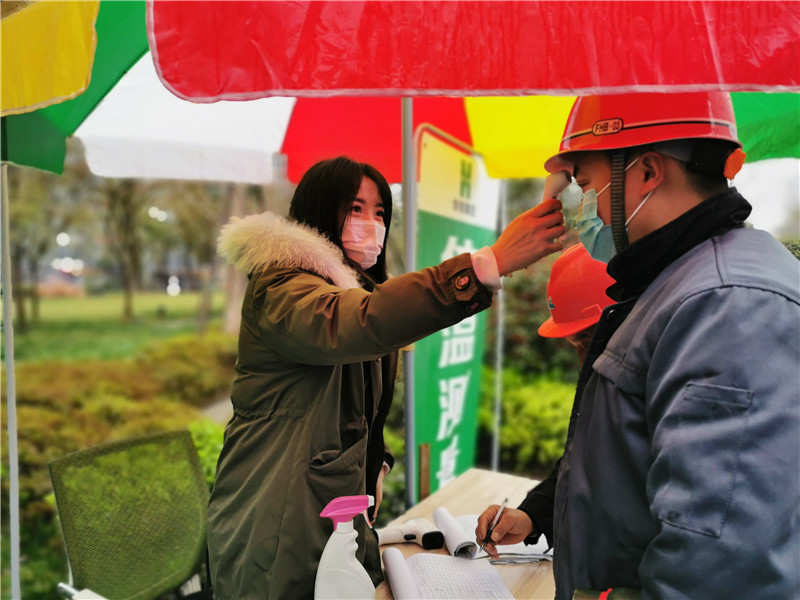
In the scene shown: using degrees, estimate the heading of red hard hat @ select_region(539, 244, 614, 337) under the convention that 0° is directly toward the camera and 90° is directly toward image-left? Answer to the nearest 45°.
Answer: approximately 90°

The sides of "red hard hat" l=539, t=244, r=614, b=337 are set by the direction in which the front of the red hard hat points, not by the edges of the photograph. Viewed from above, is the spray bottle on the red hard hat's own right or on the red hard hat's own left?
on the red hard hat's own left

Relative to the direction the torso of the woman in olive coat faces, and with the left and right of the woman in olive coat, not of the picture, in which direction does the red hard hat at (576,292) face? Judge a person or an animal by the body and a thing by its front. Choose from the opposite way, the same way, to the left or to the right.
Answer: the opposite way

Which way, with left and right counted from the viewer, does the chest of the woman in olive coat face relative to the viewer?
facing to the right of the viewer
